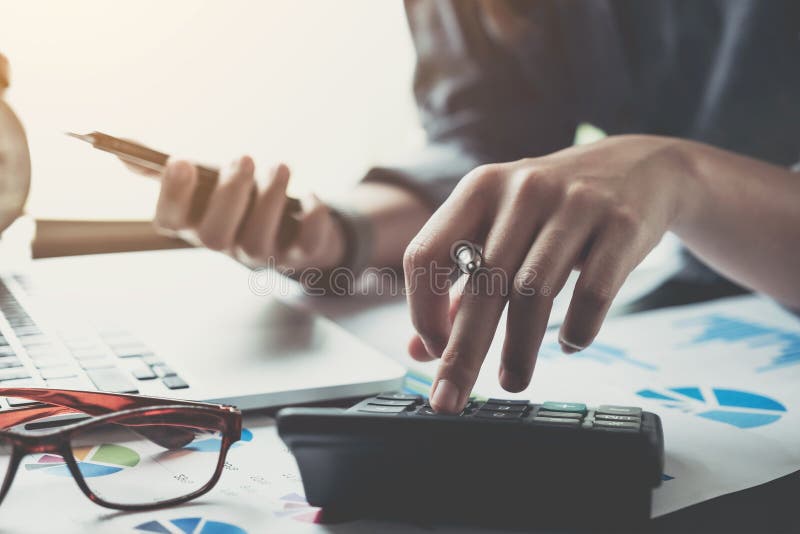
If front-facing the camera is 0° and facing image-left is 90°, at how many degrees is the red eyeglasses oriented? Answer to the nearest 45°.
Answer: approximately 0°
